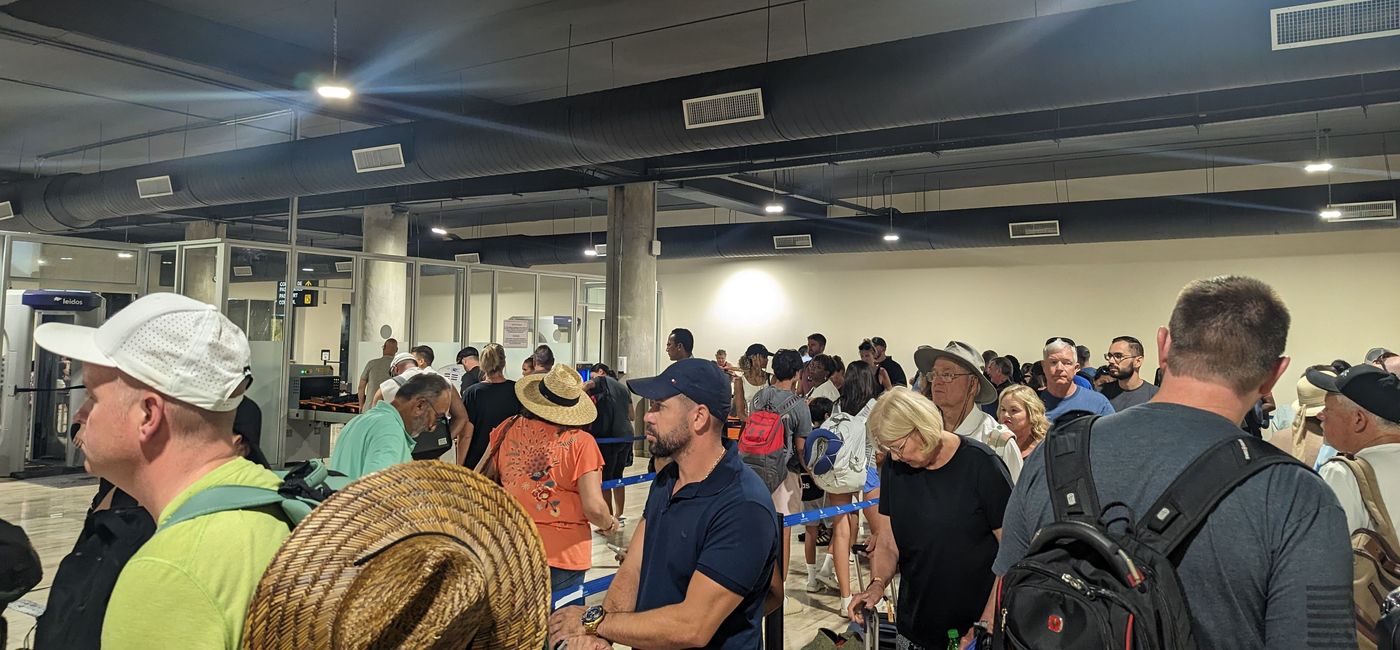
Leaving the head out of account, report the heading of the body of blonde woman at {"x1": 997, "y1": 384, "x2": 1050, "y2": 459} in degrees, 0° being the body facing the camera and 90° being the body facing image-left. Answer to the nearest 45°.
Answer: approximately 45°

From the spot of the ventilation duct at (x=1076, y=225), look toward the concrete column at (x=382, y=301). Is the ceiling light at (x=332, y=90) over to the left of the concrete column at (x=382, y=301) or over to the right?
left

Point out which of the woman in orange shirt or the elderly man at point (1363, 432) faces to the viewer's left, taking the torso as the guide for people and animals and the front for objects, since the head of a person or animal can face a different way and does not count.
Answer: the elderly man

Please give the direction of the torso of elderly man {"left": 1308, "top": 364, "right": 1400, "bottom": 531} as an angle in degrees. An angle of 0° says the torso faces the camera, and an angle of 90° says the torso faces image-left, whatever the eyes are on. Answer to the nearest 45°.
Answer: approximately 90°

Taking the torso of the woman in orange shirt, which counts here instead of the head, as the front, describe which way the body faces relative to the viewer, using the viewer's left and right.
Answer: facing away from the viewer and to the right of the viewer

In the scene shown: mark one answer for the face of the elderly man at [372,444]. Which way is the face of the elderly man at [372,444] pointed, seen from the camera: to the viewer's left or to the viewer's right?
to the viewer's right

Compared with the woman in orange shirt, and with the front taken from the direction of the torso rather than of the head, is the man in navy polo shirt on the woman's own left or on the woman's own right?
on the woman's own right

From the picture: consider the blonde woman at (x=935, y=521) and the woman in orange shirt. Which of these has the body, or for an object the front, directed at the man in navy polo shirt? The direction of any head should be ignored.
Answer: the blonde woman

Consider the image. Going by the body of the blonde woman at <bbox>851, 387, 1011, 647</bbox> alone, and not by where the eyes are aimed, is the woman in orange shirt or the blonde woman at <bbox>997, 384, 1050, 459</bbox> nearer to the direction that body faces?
the woman in orange shirt

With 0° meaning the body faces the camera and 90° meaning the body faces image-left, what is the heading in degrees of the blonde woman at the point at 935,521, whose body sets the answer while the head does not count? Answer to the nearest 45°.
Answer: approximately 45°
